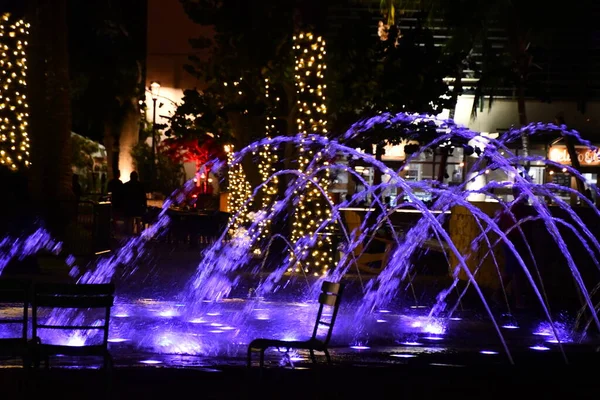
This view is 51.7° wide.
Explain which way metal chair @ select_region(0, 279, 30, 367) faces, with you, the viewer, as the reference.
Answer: facing away from the viewer

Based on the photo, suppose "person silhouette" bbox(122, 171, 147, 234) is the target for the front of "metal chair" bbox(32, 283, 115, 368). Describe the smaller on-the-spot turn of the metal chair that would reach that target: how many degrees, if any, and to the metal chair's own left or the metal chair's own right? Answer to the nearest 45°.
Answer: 0° — it already faces it

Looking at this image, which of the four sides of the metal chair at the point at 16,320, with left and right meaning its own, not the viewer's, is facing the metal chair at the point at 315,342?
right

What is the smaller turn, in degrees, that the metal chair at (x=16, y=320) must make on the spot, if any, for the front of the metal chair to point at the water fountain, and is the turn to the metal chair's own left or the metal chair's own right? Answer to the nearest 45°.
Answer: approximately 45° to the metal chair's own right

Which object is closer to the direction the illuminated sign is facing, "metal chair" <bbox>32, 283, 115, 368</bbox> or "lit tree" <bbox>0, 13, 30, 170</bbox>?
the metal chair

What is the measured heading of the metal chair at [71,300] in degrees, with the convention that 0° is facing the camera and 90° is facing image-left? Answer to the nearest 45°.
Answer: approximately 180°

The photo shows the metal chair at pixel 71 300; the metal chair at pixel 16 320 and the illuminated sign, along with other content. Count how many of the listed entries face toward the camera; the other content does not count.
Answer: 1

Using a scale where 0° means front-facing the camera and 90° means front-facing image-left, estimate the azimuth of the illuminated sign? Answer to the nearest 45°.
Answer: approximately 0°

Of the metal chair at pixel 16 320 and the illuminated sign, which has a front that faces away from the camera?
the metal chair

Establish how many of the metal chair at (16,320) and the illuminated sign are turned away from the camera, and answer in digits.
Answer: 1

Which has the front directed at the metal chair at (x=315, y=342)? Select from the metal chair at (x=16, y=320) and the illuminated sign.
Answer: the illuminated sign

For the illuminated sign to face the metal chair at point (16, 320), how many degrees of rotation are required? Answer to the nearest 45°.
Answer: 0° — it already faces it

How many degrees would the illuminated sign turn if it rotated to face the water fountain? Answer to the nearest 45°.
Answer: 0° — it already faces it
